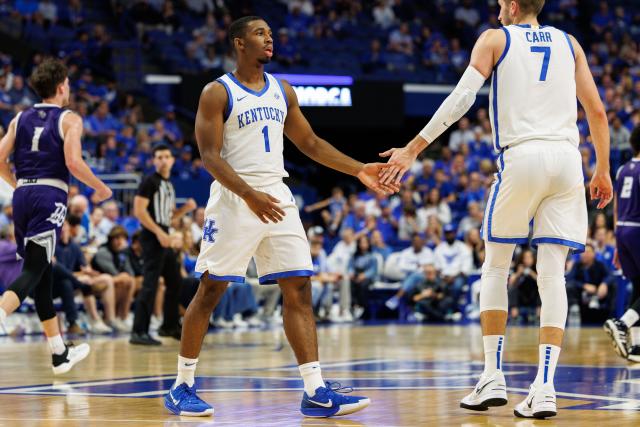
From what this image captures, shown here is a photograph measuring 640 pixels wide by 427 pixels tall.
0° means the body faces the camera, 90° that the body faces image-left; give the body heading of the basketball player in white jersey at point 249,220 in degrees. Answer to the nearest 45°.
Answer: approximately 315°

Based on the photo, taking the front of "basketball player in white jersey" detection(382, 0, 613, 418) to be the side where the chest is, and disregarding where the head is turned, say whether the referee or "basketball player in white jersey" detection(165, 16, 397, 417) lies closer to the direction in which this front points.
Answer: the referee

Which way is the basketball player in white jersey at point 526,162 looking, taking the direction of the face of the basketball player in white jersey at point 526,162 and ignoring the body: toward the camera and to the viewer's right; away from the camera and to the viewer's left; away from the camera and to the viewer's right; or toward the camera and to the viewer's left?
away from the camera and to the viewer's left

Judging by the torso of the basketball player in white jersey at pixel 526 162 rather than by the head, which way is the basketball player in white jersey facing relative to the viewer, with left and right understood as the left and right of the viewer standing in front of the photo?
facing away from the viewer and to the left of the viewer

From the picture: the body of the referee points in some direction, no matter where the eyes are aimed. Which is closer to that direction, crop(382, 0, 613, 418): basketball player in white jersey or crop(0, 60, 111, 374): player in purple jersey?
the basketball player in white jersey

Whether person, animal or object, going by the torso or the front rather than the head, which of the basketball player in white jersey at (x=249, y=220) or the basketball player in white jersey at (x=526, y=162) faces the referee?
the basketball player in white jersey at (x=526, y=162)

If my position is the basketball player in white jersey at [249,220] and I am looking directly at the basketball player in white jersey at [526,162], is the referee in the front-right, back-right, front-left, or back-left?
back-left

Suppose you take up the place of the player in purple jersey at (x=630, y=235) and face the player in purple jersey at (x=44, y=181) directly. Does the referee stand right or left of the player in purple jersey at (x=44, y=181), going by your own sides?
right

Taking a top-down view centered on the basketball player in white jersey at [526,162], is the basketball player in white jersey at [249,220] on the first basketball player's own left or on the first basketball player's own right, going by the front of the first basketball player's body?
on the first basketball player's own left
